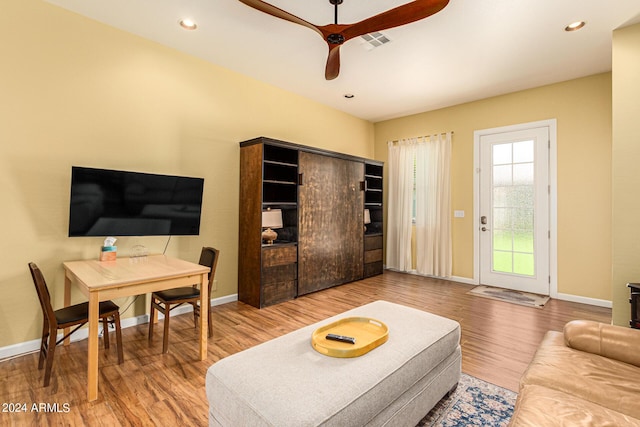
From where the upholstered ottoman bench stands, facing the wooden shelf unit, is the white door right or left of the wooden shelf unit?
right

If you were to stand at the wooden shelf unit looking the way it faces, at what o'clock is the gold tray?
The gold tray is roughly at 1 o'clock from the wooden shelf unit.

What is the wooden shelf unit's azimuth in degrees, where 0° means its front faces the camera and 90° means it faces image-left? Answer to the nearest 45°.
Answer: approximately 315°

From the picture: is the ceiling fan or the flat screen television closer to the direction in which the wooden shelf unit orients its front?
the ceiling fan

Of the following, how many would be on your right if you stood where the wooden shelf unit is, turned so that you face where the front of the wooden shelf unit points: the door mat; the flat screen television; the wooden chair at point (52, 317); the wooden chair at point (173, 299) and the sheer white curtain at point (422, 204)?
3

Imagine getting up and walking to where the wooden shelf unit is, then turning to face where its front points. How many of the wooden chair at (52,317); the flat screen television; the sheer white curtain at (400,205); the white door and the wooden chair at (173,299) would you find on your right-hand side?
3

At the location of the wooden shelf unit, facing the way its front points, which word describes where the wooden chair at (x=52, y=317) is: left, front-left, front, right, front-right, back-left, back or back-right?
right

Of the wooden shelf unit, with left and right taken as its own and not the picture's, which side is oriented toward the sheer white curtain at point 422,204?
left

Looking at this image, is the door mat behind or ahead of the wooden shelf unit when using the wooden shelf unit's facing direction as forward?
ahead

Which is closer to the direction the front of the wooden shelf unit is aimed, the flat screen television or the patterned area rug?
the patterned area rug

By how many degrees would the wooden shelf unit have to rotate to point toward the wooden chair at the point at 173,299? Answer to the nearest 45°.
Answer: approximately 90° to its right

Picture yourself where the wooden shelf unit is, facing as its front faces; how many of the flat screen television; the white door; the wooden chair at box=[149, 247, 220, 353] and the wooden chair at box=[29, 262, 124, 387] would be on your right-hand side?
3

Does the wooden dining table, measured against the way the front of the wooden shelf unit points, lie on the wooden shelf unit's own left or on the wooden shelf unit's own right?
on the wooden shelf unit's own right

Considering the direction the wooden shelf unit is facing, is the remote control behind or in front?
in front

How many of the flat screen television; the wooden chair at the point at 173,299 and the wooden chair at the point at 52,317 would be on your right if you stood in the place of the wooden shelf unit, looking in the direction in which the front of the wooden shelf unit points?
3
